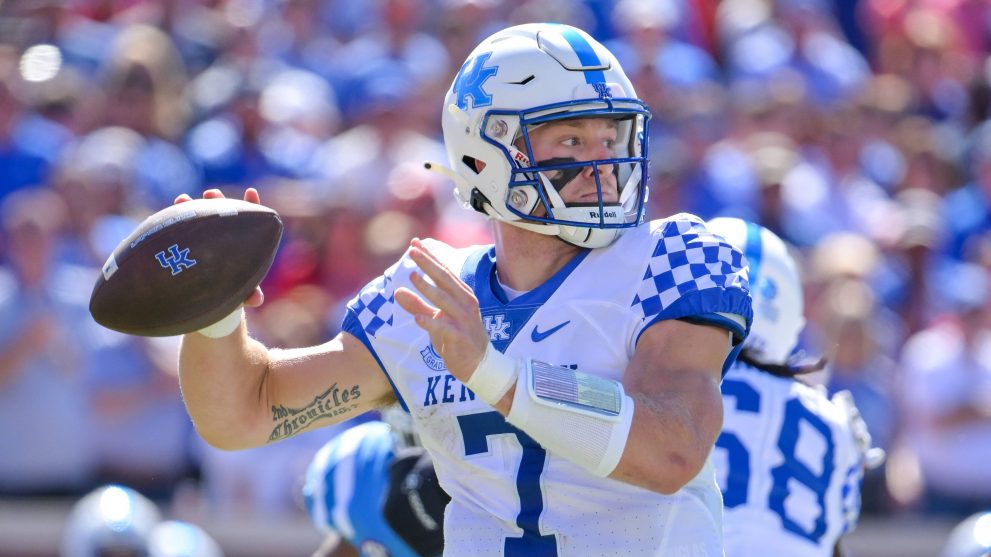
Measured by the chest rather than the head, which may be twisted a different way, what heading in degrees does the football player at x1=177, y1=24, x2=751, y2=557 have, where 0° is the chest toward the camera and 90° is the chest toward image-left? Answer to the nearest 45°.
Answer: approximately 0°

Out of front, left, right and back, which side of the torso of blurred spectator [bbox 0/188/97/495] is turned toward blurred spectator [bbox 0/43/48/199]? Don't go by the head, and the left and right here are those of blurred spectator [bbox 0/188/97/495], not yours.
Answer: back

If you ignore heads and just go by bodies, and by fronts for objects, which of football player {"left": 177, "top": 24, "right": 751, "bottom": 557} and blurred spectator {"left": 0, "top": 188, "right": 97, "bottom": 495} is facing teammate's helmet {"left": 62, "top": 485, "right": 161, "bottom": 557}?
the blurred spectator

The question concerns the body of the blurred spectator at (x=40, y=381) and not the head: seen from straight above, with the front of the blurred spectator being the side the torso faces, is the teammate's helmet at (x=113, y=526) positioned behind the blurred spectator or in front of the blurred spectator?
in front

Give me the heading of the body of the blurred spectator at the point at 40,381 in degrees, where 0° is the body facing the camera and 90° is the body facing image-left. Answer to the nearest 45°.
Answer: approximately 0°

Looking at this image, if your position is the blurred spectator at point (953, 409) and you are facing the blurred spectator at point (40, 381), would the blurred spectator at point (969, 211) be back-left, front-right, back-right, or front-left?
back-right

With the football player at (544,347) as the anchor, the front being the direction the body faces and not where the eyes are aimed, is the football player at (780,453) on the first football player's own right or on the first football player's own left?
on the first football player's own left

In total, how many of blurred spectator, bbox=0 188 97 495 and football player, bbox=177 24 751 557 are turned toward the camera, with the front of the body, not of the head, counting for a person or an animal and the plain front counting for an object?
2

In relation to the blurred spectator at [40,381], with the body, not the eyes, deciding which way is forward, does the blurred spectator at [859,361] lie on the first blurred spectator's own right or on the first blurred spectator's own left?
on the first blurred spectator's own left

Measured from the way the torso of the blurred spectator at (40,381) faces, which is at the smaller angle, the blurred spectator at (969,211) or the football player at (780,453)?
the football player

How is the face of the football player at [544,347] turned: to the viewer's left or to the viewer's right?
to the viewer's right
